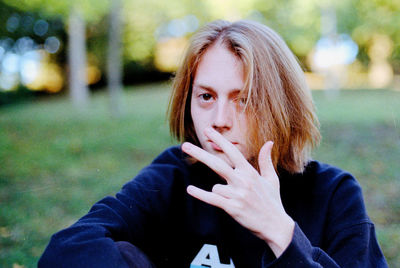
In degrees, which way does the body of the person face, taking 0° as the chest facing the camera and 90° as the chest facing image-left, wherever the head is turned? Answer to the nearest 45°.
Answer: approximately 0°
